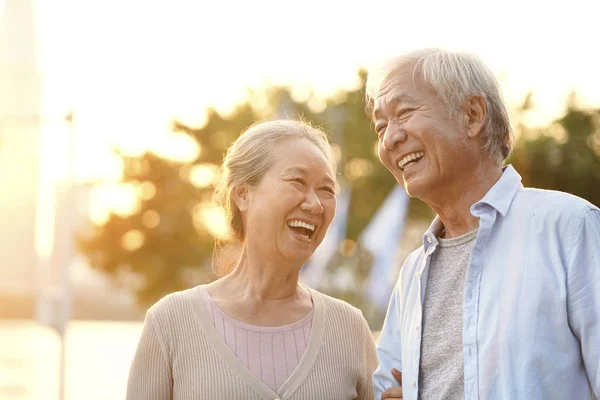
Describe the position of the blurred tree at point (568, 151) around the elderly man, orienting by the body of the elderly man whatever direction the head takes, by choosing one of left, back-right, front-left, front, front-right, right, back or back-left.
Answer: back-right

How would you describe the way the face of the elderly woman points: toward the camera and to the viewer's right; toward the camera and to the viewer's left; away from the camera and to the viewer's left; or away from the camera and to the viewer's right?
toward the camera and to the viewer's right

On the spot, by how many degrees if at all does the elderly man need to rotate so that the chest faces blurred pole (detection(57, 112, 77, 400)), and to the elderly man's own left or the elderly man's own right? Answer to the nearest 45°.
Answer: approximately 90° to the elderly man's own right

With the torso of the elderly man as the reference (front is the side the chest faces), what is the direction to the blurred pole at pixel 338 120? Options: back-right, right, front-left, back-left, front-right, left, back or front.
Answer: back-right

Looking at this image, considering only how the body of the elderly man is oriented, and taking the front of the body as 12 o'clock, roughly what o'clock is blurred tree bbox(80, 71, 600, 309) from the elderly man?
The blurred tree is roughly at 4 o'clock from the elderly man.

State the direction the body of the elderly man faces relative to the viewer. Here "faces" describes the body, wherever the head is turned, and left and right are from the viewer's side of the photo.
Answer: facing the viewer and to the left of the viewer
